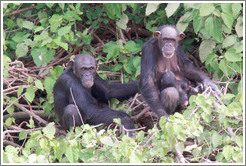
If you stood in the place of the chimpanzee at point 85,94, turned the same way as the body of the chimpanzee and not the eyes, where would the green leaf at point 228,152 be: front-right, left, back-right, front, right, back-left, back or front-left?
front

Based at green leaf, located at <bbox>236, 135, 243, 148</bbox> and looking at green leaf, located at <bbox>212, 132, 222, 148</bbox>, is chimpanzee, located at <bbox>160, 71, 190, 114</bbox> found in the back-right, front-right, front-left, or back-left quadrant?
front-right

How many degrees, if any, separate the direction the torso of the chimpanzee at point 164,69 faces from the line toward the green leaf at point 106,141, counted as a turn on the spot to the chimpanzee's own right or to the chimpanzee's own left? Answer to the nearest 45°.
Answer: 0° — it already faces it

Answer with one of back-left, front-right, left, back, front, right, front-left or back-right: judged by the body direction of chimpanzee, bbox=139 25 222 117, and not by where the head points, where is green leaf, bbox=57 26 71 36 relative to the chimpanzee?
right

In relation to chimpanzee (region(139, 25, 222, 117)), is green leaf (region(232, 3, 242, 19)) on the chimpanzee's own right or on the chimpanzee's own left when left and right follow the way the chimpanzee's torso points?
on the chimpanzee's own left

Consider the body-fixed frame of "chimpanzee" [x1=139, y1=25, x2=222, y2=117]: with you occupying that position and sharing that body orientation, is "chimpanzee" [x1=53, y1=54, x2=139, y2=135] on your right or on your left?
on your right

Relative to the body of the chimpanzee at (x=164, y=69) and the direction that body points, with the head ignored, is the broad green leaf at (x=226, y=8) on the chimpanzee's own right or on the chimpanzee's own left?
on the chimpanzee's own left

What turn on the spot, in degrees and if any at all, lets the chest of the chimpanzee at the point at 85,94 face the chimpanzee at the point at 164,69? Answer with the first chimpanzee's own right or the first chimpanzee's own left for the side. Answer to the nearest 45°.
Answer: approximately 45° to the first chimpanzee's own left

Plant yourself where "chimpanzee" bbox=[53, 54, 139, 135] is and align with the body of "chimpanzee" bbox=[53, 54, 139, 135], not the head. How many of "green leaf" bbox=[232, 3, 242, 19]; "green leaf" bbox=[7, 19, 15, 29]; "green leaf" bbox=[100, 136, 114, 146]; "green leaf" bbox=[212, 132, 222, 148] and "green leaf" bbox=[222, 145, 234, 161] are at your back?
1

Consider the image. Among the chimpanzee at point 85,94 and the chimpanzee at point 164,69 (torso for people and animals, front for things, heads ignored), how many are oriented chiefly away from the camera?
0

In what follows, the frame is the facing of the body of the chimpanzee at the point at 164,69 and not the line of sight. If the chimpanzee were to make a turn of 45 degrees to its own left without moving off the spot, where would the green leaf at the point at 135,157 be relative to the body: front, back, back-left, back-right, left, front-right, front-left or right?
front-right

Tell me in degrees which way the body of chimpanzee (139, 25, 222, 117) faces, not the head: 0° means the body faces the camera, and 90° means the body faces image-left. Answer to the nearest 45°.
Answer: approximately 0°
